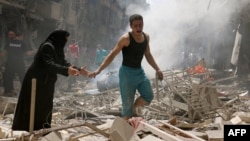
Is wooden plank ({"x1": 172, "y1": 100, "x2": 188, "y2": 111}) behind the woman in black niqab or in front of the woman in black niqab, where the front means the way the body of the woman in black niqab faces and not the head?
in front

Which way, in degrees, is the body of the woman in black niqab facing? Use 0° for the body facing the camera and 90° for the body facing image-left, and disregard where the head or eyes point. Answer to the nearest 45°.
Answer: approximately 270°

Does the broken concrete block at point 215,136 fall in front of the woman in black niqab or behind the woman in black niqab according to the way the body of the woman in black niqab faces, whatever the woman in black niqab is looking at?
in front

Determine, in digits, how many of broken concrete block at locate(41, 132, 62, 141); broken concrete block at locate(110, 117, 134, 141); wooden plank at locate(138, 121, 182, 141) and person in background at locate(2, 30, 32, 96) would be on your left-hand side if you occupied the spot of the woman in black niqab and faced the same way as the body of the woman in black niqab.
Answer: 1

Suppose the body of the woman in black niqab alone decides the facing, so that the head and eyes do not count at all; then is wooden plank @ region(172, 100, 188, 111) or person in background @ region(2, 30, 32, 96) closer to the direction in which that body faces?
the wooden plank

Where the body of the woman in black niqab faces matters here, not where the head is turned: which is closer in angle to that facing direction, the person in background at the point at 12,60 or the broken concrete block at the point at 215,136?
the broken concrete block

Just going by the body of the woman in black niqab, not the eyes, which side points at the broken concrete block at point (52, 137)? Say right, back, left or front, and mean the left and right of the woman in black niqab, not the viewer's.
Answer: right

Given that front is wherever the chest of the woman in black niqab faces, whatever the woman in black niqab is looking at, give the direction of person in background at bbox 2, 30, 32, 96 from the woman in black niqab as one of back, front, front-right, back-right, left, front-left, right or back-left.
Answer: left

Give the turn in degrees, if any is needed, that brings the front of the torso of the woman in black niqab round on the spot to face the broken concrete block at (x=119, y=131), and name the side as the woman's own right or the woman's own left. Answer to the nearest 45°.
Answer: approximately 45° to the woman's own right

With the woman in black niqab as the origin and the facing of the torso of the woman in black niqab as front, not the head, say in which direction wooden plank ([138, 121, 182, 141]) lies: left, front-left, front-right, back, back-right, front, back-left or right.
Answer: front-right

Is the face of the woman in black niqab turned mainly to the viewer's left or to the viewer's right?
to the viewer's right
